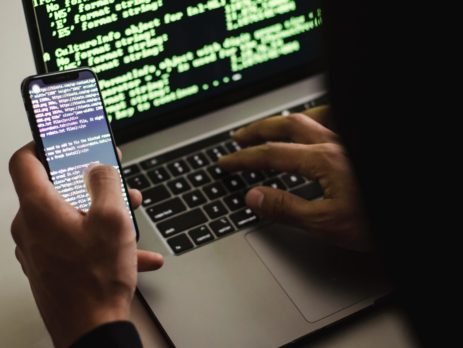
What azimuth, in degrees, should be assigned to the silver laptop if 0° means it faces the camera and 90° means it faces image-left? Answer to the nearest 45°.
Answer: approximately 315°
